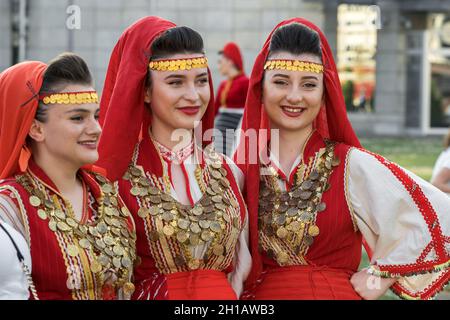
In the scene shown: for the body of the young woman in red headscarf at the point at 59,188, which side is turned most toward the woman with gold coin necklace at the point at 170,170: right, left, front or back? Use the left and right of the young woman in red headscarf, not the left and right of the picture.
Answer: left

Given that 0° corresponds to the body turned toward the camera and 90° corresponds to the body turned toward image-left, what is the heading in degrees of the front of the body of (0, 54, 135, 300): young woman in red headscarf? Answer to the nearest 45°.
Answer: approximately 315°

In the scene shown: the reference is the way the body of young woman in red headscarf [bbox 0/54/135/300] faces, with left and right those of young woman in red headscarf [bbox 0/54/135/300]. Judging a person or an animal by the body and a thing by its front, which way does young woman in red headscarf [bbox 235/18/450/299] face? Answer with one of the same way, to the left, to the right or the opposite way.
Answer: to the right

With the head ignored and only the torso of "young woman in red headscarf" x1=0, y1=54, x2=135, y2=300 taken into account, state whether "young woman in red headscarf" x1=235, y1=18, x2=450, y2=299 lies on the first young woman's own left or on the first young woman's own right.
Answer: on the first young woman's own left

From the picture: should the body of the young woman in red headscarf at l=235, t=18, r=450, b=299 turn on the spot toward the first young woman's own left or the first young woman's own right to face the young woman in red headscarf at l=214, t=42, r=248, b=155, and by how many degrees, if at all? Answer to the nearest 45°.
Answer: approximately 135° to the first young woman's own right

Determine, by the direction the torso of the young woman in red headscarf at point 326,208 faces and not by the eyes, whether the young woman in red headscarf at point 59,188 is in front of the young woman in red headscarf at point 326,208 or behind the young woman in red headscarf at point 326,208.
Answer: in front

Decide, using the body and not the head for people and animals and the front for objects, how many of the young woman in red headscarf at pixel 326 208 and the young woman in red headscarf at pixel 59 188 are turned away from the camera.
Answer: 0

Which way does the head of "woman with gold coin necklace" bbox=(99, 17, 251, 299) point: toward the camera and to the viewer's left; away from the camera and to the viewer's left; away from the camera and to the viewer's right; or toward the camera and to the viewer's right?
toward the camera and to the viewer's right
